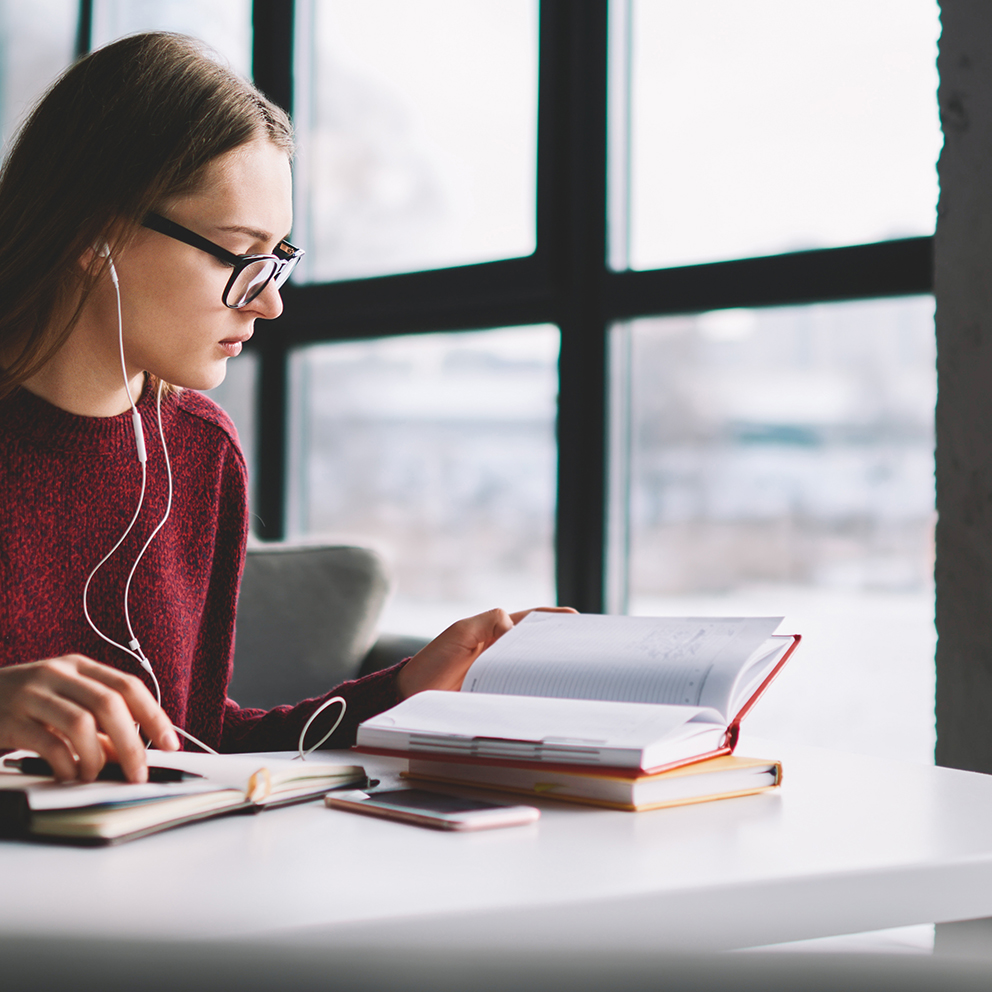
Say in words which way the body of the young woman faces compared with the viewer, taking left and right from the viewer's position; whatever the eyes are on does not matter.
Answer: facing the viewer and to the right of the viewer

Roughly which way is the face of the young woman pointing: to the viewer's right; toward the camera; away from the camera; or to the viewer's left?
to the viewer's right

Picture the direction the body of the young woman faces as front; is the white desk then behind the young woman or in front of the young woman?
in front

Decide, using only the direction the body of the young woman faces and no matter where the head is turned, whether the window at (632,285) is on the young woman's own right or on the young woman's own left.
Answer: on the young woman's own left
